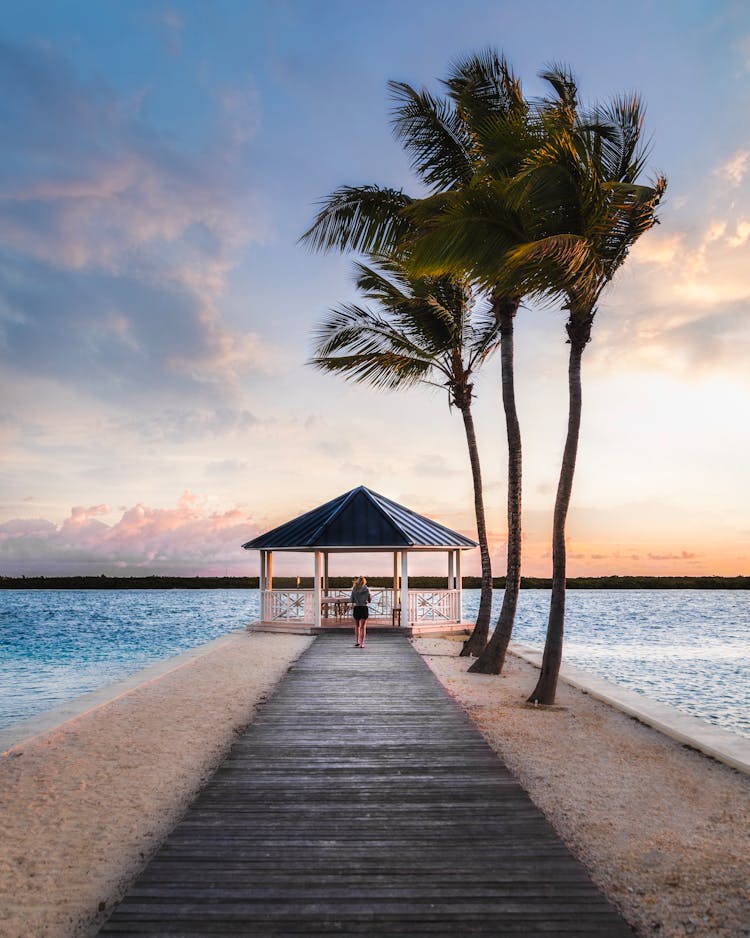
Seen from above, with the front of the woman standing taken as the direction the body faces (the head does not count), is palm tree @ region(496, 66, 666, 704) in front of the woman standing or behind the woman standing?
behind

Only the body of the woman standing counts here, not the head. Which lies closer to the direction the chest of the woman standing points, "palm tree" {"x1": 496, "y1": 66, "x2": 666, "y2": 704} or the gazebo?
the gazebo

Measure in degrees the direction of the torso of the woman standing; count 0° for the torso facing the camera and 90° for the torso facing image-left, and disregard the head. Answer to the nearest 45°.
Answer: approximately 180°

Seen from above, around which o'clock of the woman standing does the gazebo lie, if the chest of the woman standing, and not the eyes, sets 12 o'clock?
The gazebo is roughly at 12 o'clock from the woman standing.
